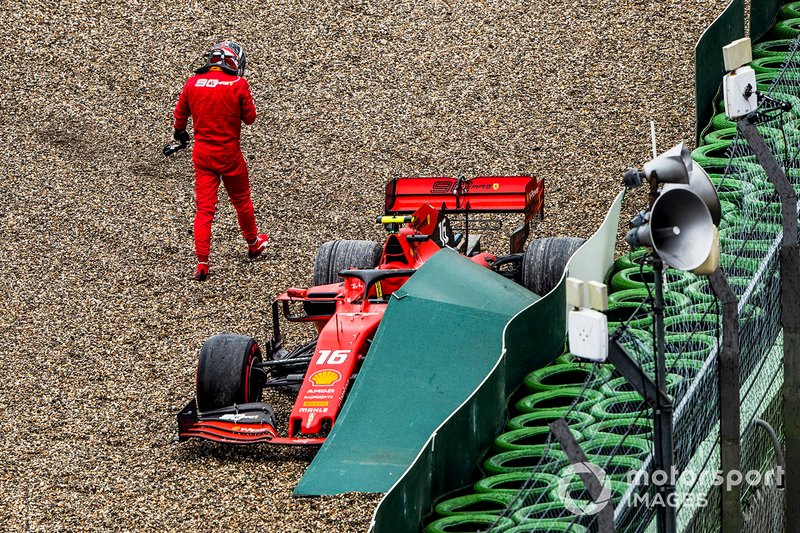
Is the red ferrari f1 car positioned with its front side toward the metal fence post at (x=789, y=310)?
no

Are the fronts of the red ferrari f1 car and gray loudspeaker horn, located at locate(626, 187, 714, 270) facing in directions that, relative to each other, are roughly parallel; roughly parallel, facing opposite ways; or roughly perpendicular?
roughly perpendicular

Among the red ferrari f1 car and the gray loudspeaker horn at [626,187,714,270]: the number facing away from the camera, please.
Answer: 0

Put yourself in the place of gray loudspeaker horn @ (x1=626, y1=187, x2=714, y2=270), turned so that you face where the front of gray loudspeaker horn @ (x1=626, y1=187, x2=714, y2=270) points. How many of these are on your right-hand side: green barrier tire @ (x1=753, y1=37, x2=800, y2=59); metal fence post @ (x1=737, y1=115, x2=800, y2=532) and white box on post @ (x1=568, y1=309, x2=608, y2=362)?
1

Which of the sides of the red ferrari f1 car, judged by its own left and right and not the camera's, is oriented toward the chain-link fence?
left

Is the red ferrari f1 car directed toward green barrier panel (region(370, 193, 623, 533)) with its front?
no

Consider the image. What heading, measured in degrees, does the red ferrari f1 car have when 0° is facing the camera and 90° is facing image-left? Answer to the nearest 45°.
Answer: approximately 45°

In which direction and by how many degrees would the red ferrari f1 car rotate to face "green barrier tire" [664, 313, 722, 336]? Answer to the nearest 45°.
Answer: approximately 90° to its left
